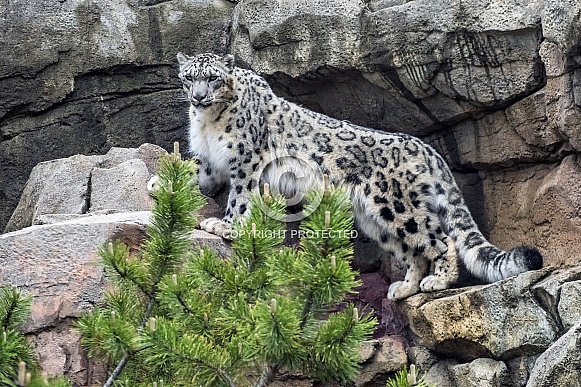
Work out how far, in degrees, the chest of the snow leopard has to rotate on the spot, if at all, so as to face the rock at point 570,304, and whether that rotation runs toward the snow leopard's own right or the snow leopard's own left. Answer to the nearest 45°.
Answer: approximately 135° to the snow leopard's own left

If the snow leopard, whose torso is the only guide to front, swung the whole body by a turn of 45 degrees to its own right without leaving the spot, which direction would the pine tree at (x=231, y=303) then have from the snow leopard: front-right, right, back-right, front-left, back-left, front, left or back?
back-left

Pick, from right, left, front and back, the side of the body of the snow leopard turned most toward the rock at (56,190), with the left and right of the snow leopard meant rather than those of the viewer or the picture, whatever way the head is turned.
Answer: front

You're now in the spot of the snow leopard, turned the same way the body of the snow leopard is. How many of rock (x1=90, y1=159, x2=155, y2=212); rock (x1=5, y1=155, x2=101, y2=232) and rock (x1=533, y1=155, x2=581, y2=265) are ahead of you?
2

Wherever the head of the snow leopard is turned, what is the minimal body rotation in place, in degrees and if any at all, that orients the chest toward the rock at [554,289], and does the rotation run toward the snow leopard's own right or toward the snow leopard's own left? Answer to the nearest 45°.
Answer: approximately 135° to the snow leopard's own left

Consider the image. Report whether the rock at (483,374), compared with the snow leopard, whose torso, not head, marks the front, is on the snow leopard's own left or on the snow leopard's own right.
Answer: on the snow leopard's own left

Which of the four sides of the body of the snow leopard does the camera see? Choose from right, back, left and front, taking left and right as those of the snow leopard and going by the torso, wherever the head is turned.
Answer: left

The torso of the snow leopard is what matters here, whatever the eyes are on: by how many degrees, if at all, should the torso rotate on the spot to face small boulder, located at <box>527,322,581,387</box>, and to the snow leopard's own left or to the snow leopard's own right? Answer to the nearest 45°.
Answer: approximately 135° to the snow leopard's own left

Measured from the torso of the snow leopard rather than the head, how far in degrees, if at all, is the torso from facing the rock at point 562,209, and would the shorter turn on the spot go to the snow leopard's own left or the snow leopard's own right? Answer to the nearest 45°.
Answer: approximately 180°

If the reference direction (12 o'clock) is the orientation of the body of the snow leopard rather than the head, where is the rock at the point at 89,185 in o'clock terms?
The rock is roughly at 12 o'clock from the snow leopard.

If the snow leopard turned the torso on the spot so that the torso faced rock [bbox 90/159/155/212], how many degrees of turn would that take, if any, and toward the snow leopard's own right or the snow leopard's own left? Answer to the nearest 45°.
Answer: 0° — it already faces it
